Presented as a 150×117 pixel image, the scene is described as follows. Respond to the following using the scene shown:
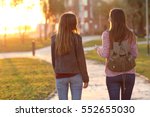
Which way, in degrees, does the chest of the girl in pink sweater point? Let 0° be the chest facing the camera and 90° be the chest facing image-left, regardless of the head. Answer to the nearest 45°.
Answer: approximately 180°

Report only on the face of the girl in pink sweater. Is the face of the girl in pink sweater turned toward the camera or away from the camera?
away from the camera
